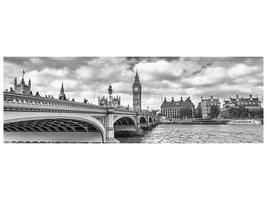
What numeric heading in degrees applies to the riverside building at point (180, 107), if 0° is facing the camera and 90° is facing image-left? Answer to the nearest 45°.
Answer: approximately 0°
